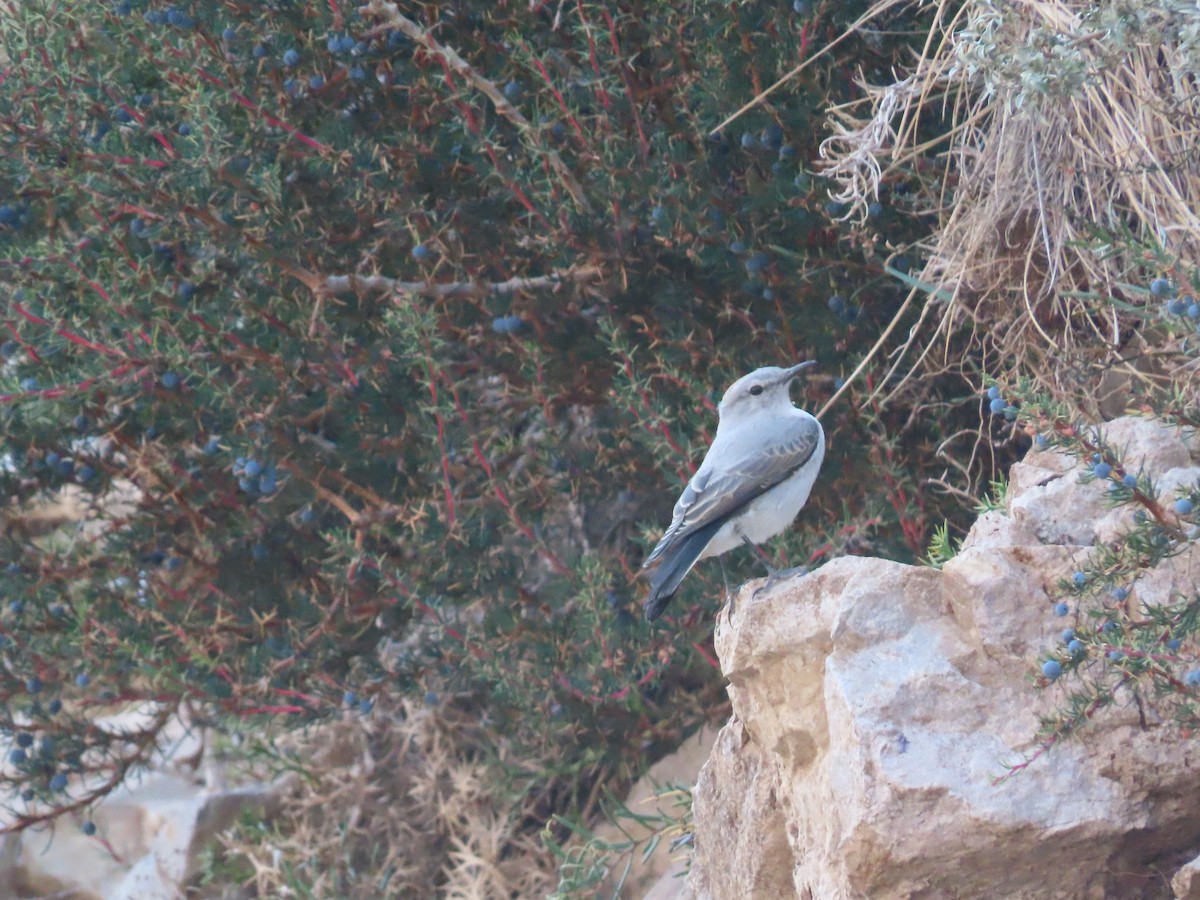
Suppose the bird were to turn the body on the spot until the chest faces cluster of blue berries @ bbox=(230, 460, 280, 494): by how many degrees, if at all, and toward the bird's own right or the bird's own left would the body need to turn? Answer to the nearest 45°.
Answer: approximately 135° to the bird's own left

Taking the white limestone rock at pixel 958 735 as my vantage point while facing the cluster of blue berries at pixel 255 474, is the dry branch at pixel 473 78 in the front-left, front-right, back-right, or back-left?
front-right

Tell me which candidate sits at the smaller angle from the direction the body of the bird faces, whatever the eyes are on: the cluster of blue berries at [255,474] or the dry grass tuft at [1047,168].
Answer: the dry grass tuft

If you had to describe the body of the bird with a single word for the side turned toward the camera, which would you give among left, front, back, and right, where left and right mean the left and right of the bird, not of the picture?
right

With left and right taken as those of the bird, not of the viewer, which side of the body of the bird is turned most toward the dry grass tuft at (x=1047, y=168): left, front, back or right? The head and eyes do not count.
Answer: front
